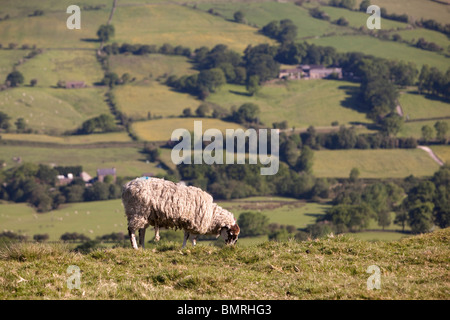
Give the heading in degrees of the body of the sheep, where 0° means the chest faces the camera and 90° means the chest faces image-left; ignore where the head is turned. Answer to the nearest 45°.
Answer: approximately 270°
